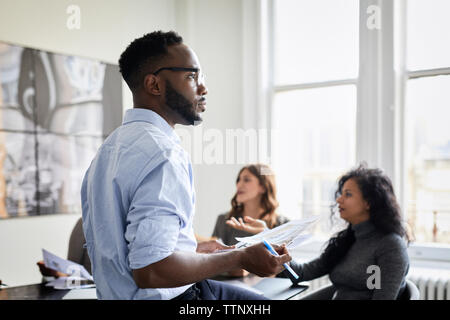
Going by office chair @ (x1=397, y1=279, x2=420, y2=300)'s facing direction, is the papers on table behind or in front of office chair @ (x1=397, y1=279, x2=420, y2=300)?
in front

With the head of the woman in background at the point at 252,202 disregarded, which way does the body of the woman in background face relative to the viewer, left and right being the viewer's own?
facing the viewer and to the left of the viewer

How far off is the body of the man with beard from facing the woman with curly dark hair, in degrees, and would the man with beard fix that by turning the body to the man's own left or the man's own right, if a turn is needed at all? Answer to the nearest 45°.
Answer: approximately 45° to the man's own left

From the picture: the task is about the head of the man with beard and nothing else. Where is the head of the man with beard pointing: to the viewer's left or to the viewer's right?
to the viewer's right

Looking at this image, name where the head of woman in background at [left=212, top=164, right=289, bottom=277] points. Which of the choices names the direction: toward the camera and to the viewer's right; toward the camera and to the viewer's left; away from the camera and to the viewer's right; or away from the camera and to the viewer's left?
toward the camera and to the viewer's left

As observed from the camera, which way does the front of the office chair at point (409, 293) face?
facing to the left of the viewer

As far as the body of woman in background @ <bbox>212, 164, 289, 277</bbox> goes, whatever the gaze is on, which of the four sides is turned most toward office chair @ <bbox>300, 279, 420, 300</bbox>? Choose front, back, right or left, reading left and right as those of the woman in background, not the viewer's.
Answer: front

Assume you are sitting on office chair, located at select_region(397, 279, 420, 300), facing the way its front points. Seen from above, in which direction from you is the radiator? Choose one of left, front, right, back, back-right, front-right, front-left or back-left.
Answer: right

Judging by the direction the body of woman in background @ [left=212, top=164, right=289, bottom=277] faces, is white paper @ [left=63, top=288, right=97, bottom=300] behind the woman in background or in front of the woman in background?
in front

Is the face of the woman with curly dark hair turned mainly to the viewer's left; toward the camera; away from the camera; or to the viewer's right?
to the viewer's left

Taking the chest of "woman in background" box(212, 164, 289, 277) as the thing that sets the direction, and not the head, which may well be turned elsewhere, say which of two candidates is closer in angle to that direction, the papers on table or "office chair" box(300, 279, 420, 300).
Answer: the papers on table

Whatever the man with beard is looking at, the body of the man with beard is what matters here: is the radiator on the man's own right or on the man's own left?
on the man's own left

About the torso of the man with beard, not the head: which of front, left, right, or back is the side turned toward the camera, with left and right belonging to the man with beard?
right
